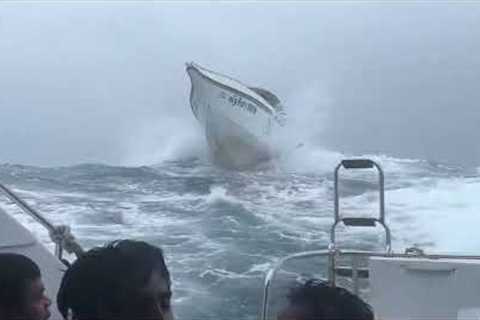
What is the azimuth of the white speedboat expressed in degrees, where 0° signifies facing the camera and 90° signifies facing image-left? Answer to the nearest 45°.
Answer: approximately 45°
